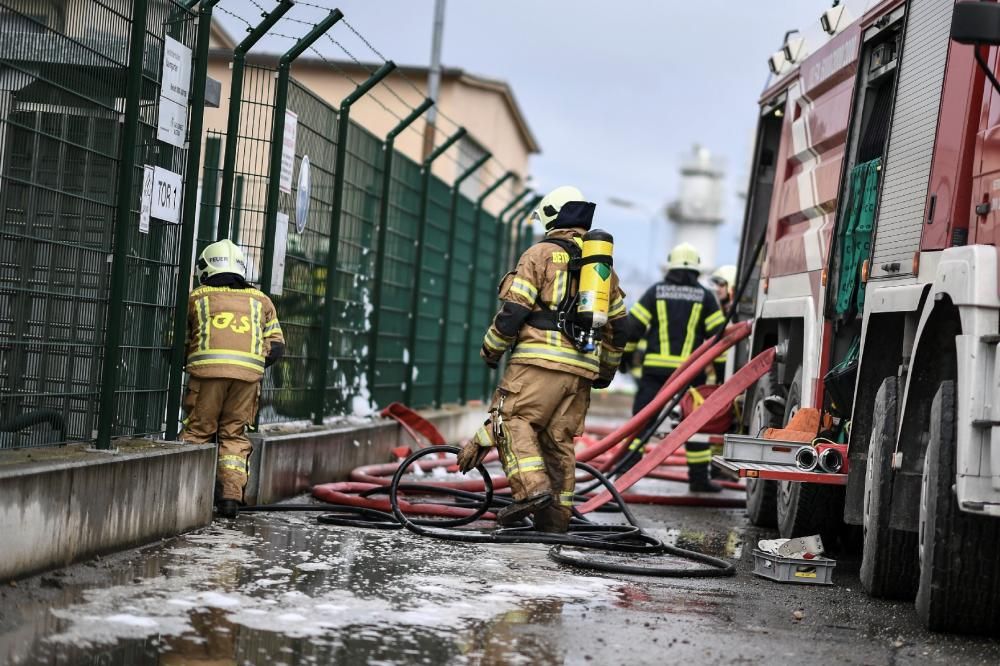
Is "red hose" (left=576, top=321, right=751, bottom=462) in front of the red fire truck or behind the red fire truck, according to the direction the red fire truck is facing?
behind

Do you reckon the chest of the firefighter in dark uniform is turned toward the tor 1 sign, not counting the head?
no

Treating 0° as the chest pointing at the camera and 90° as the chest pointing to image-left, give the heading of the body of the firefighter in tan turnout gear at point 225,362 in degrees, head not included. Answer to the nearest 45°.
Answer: approximately 180°

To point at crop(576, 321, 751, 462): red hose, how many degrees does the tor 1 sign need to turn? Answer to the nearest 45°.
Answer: approximately 90° to its left

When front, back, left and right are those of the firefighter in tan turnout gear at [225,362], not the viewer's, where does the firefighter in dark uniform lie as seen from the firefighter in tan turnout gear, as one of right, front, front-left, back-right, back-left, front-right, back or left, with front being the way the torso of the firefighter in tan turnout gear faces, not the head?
front-right

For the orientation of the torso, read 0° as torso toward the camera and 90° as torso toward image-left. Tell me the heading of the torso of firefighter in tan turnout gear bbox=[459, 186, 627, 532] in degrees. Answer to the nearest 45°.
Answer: approximately 135°

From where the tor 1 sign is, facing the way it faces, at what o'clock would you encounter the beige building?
The beige building is roughly at 8 o'clock from the tor 1 sign.

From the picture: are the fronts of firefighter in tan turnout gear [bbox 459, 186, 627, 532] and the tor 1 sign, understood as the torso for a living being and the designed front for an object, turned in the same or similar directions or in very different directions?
very different directions

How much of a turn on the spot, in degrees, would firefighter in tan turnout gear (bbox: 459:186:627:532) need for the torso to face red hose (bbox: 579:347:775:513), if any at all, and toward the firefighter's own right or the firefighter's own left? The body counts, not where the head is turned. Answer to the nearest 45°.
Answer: approximately 90° to the firefighter's own right

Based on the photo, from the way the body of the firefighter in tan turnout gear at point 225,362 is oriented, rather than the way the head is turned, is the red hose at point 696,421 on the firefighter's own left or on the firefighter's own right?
on the firefighter's own right

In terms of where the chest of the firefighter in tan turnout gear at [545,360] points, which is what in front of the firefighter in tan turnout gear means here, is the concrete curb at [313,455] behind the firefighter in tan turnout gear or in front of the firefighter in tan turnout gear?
in front
